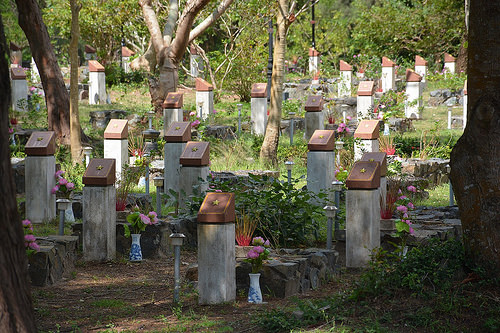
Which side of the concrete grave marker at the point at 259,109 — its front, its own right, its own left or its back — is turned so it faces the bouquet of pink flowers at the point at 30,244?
front

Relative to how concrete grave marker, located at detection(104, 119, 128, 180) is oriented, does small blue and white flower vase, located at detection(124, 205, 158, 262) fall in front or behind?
in front

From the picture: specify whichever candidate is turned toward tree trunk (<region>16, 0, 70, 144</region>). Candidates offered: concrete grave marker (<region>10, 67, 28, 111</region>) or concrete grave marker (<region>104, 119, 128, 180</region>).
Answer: concrete grave marker (<region>10, 67, 28, 111</region>)

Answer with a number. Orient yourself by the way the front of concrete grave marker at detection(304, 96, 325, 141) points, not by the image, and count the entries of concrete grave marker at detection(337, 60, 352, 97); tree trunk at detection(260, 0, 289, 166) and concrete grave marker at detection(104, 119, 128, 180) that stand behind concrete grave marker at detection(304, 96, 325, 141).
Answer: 1

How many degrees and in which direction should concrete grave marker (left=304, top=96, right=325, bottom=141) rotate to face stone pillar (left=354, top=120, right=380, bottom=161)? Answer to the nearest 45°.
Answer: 0° — it already faces it

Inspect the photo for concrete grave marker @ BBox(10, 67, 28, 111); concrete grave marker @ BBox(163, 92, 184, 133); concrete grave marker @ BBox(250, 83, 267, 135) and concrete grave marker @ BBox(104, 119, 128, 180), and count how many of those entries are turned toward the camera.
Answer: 4

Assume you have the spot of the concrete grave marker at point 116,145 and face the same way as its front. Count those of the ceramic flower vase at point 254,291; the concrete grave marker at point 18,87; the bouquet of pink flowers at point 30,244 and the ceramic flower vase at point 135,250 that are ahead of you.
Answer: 3

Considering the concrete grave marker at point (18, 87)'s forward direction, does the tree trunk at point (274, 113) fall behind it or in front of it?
in front

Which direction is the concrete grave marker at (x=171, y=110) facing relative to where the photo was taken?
toward the camera

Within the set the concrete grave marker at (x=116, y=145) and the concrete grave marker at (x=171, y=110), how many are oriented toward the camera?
2

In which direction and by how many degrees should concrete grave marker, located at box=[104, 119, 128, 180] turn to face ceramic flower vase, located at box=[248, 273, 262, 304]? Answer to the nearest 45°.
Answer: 0° — it already faces it

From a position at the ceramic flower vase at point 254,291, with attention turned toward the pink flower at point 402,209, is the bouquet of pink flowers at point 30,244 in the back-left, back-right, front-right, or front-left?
back-left

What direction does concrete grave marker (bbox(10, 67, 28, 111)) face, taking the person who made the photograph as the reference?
facing the viewer

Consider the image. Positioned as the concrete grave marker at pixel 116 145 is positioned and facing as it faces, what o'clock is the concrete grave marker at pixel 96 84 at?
the concrete grave marker at pixel 96 84 is roughly at 6 o'clock from the concrete grave marker at pixel 116 145.

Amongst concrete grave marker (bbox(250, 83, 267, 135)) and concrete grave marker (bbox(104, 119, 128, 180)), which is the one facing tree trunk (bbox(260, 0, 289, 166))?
concrete grave marker (bbox(250, 83, 267, 135))

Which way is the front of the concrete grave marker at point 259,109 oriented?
toward the camera

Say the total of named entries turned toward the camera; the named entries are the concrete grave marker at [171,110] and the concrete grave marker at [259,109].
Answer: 2
